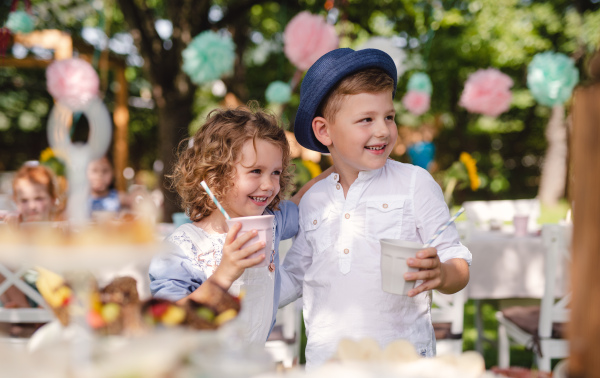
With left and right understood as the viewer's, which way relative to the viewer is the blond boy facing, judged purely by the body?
facing the viewer

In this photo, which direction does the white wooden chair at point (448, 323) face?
away from the camera

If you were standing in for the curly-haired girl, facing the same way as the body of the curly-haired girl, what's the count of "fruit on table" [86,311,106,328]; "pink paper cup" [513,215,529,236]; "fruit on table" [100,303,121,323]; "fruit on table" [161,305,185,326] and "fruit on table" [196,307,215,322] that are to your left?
1

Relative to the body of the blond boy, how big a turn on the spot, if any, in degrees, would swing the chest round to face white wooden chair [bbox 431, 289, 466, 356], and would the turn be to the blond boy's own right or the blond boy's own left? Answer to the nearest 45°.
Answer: approximately 180°

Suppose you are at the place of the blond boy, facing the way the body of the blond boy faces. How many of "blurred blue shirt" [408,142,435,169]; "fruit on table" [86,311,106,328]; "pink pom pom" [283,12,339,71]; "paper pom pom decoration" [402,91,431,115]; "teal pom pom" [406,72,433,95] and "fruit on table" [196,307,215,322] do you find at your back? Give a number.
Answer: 4

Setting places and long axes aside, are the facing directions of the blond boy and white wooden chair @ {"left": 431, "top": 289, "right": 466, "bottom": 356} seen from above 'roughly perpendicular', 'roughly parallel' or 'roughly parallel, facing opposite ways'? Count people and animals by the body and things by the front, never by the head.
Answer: roughly parallel, facing opposite ways

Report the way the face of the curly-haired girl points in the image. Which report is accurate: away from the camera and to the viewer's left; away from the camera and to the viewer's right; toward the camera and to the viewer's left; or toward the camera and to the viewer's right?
toward the camera and to the viewer's right

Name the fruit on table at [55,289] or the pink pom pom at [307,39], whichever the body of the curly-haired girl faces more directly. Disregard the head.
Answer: the fruit on table

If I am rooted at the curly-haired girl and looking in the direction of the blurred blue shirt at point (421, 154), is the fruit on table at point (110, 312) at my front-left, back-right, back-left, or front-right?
back-right

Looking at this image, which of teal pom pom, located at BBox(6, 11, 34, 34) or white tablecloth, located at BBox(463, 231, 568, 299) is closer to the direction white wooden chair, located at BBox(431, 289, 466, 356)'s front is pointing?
the white tablecloth
